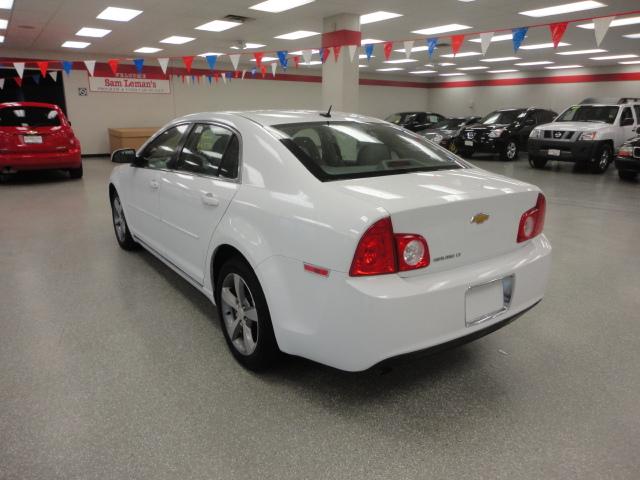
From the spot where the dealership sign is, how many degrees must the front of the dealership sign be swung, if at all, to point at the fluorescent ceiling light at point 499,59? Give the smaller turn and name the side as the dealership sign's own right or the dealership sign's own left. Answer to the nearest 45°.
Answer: approximately 90° to the dealership sign's own left

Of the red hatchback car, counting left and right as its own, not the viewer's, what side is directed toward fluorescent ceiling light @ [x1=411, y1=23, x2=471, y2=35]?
right

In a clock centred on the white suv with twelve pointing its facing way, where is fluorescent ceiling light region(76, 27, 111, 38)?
The fluorescent ceiling light is roughly at 1 o'clock from the white suv.

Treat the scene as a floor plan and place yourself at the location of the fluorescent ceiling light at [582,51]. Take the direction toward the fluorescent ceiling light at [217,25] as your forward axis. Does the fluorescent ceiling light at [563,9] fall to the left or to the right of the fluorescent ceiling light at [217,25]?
left

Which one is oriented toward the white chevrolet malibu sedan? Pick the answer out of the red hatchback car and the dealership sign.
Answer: the dealership sign

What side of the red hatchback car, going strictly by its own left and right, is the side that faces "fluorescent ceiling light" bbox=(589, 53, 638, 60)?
right

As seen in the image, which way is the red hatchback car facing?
away from the camera

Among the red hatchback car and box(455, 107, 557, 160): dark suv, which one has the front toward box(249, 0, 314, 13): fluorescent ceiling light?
the dark suv
